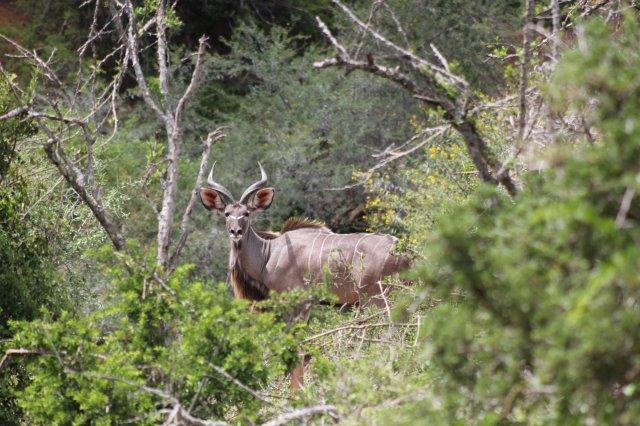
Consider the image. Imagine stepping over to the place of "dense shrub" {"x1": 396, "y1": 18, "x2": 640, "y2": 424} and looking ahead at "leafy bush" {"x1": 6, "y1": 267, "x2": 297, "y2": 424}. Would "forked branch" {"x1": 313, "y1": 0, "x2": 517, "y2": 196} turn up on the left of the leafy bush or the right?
right

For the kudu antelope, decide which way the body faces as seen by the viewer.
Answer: to the viewer's left

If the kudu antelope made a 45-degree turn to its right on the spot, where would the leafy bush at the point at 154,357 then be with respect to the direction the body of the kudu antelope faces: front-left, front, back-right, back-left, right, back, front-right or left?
back-left

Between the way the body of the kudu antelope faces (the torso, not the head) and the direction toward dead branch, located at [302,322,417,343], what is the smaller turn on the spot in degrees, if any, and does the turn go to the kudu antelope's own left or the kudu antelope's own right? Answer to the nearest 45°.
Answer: approximately 90° to the kudu antelope's own left

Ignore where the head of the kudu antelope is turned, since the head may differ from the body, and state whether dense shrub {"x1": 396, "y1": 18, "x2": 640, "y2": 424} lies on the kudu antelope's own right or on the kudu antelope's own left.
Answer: on the kudu antelope's own left
